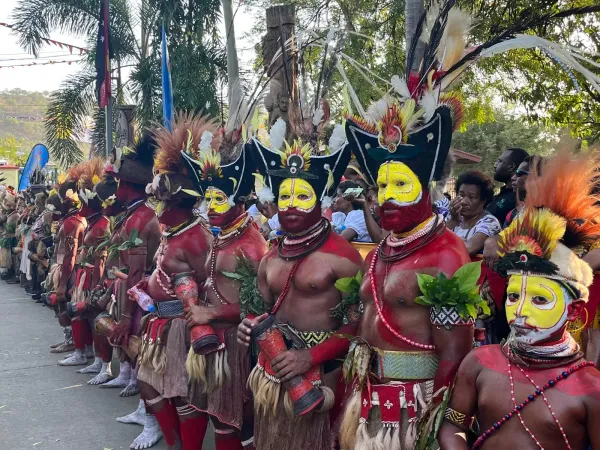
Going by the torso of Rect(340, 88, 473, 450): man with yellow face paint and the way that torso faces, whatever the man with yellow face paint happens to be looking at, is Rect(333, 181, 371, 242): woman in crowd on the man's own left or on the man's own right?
on the man's own right

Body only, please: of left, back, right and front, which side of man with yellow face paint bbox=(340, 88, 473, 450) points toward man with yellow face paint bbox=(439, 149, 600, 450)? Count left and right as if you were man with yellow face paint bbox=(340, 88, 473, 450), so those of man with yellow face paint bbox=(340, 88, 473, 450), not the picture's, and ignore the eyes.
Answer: left

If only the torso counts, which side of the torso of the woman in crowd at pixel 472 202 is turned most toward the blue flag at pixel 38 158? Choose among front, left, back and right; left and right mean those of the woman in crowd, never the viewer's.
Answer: right

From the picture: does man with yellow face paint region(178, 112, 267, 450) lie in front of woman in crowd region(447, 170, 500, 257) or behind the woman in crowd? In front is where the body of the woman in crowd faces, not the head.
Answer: in front

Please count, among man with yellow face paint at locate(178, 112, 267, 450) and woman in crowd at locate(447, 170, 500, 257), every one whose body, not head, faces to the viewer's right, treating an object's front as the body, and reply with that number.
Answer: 0

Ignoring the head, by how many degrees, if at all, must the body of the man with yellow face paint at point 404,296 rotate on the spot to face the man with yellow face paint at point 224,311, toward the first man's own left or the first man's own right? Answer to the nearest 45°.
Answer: approximately 90° to the first man's own right

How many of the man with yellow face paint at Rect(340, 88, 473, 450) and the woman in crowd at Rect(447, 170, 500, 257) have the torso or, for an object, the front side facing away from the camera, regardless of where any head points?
0

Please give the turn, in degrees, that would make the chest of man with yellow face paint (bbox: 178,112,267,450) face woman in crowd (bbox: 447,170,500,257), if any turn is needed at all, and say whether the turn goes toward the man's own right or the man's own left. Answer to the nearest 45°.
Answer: approximately 135° to the man's own left

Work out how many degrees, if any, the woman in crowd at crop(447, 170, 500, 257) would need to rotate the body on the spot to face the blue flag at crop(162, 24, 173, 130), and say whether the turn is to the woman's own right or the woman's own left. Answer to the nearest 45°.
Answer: approximately 90° to the woman's own right

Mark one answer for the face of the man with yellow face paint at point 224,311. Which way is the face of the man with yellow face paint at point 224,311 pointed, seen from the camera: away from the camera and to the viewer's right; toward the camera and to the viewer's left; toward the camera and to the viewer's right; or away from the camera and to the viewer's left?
toward the camera and to the viewer's left

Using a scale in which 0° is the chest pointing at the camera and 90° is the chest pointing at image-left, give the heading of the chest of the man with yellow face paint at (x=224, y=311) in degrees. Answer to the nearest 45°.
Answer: approximately 45°

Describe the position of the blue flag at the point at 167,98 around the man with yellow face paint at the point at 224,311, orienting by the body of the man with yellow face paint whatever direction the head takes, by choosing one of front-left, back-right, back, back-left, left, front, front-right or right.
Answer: back-right

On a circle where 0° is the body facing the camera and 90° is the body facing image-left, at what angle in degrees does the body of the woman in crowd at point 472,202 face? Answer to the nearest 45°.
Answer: approximately 45°

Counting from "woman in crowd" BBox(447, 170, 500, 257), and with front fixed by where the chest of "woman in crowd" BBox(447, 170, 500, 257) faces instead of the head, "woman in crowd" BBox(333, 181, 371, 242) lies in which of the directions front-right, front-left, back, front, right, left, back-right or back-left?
right

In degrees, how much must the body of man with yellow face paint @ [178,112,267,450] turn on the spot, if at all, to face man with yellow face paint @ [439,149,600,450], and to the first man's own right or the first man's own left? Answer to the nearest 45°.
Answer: approximately 90° to the first man's own left
